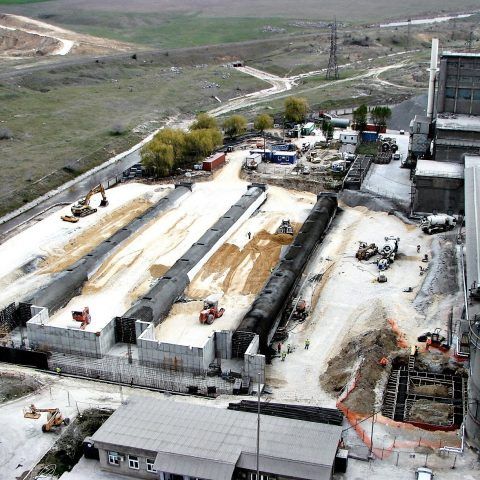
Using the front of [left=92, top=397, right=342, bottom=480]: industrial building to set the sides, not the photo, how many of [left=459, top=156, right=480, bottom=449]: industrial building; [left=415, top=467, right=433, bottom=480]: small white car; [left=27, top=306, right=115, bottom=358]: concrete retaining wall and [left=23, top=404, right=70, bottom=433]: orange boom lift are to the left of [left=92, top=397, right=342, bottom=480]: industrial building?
2

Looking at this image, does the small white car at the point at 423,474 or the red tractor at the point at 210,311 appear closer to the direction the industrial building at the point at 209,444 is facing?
the small white car

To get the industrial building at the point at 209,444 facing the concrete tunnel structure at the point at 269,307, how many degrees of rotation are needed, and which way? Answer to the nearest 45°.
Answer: approximately 180°

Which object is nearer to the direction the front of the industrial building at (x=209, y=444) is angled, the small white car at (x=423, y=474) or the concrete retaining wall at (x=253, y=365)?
the small white car

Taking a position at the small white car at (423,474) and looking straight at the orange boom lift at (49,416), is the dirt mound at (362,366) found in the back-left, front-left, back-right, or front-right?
front-right

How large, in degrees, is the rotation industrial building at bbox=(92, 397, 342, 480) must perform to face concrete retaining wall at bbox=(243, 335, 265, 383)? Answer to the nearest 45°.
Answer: approximately 180°

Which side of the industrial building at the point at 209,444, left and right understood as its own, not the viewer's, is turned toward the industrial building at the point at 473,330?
left

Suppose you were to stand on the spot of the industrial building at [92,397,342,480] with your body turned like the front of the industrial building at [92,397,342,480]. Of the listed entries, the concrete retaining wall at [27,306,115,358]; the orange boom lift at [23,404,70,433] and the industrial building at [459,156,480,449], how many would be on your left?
1

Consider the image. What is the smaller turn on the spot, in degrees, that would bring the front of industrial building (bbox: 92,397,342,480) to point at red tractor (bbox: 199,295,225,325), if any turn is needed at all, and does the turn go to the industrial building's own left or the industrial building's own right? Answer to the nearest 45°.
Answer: approximately 180°

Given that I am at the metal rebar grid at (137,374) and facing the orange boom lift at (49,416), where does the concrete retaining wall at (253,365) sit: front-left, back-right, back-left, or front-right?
back-left

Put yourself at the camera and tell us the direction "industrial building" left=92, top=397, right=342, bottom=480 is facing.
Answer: facing the viewer

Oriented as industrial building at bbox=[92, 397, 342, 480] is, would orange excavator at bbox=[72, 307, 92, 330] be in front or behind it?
behind

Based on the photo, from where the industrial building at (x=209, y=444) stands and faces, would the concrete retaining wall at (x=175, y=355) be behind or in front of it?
behind

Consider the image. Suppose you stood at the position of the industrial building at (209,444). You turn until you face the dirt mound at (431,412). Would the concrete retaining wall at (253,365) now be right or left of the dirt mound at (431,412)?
left

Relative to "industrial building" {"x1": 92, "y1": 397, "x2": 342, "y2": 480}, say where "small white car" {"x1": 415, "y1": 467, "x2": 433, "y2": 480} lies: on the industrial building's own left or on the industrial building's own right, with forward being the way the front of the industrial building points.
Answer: on the industrial building's own left

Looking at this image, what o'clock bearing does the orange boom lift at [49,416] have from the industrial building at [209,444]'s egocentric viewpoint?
The orange boom lift is roughly at 4 o'clock from the industrial building.
